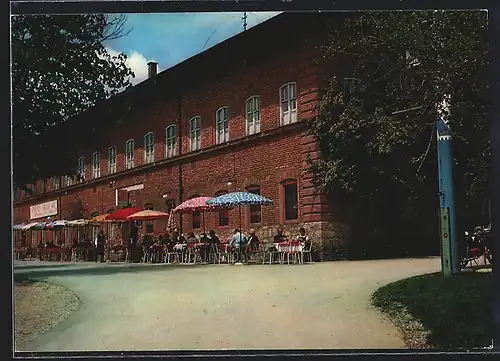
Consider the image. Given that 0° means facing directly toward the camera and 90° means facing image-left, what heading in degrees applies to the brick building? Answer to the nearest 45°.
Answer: approximately 45°

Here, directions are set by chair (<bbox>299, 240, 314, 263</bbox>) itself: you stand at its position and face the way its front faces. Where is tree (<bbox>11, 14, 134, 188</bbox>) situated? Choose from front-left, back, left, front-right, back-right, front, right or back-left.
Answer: front

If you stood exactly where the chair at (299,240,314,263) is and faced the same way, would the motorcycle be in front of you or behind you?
behind

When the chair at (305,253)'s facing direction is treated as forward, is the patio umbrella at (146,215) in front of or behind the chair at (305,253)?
in front

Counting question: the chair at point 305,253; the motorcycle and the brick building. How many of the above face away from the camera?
0

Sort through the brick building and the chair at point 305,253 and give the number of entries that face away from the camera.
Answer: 0

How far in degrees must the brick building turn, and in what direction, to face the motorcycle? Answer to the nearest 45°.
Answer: approximately 135° to its left

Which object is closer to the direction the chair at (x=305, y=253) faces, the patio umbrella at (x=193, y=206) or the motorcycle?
the patio umbrella

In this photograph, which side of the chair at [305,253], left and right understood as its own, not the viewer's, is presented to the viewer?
left

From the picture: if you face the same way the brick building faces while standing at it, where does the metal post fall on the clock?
The metal post is roughly at 8 o'clock from the brick building.
